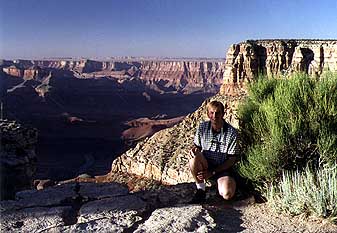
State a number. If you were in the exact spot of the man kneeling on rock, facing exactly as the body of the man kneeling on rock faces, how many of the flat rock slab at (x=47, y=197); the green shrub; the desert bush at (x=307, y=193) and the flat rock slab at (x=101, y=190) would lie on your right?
2

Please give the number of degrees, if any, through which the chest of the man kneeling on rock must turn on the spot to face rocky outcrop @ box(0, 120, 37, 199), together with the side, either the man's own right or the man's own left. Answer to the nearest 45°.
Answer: approximately 135° to the man's own right

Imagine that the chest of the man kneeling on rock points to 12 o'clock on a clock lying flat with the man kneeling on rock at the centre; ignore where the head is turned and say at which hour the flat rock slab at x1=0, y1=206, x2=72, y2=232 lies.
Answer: The flat rock slab is roughly at 2 o'clock from the man kneeling on rock.

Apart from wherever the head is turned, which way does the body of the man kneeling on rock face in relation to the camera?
toward the camera

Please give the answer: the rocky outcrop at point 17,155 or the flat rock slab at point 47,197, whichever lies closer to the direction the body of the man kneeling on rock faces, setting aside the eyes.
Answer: the flat rock slab

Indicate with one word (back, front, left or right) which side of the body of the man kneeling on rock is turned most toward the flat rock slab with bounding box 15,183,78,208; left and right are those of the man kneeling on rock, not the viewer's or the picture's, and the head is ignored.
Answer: right

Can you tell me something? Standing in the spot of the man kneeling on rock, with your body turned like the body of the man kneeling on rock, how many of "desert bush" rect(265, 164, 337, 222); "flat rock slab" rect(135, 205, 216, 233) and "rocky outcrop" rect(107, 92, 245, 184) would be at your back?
1

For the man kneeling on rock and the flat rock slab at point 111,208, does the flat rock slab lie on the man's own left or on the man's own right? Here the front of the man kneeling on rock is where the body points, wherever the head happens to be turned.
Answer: on the man's own right

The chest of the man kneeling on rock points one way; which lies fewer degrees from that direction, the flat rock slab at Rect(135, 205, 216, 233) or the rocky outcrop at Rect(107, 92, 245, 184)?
the flat rock slab

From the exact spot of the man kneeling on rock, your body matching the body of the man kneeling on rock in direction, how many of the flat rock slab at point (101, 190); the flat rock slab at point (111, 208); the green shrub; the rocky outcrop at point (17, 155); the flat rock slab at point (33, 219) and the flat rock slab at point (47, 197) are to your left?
1

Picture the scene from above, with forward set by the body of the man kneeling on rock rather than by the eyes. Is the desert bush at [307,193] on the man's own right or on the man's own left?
on the man's own left

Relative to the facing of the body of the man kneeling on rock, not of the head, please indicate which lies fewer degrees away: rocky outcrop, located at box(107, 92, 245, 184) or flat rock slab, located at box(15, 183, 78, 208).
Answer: the flat rock slab

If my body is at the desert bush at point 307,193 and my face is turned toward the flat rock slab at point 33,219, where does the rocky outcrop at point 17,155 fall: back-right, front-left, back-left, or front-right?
front-right

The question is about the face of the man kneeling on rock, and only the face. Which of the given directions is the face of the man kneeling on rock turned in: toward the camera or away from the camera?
toward the camera

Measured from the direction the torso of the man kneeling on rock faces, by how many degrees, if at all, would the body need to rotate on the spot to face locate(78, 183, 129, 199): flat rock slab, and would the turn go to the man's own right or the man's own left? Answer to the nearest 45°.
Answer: approximately 90° to the man's own right

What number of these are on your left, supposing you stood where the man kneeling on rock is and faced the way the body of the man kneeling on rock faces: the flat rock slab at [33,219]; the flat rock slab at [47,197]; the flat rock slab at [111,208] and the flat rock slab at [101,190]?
0
